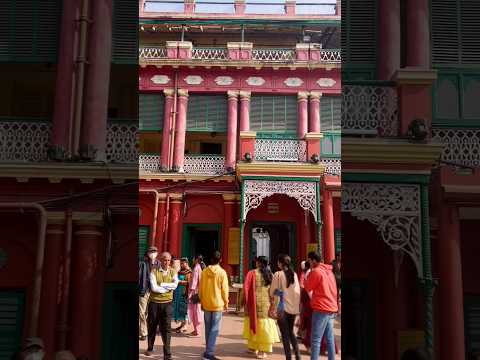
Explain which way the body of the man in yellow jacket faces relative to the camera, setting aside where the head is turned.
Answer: away from the camera

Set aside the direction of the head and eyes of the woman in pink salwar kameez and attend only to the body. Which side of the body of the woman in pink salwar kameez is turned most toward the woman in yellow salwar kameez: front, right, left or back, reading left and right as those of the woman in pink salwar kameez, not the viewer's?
left

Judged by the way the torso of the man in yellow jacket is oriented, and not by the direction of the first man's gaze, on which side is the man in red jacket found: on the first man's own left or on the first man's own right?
on the first man's own right
